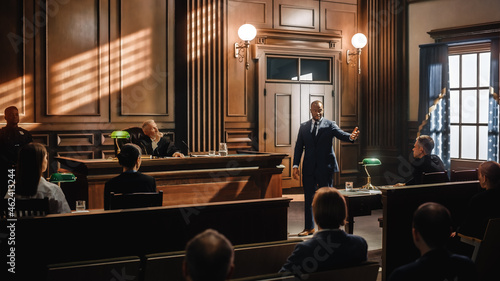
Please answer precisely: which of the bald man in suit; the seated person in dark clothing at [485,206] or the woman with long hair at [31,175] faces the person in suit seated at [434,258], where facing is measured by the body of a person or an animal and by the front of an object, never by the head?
the bald man in suit

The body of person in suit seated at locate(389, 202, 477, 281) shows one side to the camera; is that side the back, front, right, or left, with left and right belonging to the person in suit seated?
back

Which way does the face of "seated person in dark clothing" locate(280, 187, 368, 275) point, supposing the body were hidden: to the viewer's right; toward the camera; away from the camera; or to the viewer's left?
away from the camera

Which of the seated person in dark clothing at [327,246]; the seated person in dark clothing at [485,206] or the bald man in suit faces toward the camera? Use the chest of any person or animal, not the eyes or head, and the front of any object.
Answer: the bald man in suit

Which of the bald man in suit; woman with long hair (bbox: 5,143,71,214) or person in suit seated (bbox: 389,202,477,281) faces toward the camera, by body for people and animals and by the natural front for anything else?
the bald man in suit

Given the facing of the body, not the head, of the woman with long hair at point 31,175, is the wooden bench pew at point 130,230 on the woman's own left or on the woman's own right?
on the woman's own right

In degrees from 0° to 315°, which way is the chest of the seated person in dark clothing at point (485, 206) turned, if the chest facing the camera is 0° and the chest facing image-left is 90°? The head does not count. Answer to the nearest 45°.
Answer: approximately 135°

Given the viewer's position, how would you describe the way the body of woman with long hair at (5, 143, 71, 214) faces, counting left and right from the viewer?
facing away from the viewer and to the right of the viewer

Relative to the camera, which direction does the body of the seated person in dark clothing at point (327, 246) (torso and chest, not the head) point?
away from the camera

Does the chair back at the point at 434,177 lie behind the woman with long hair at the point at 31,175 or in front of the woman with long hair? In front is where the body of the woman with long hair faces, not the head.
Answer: in front

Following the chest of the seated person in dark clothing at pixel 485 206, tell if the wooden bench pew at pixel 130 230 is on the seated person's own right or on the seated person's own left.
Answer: on the seated person's own left

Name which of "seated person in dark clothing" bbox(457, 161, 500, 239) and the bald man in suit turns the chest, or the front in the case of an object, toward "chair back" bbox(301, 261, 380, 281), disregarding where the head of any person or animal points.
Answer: the bald man in suit

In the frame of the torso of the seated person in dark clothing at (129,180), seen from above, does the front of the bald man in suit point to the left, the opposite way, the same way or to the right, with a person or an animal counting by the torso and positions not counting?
the opposite way

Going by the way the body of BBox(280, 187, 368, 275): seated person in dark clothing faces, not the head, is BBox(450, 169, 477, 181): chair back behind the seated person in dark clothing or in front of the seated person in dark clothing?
in front

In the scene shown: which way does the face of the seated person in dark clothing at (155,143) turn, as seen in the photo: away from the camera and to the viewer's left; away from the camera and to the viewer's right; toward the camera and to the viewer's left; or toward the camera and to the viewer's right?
toward the camera and to the viewer's right

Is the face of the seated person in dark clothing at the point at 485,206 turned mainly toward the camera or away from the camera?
away from the camera
